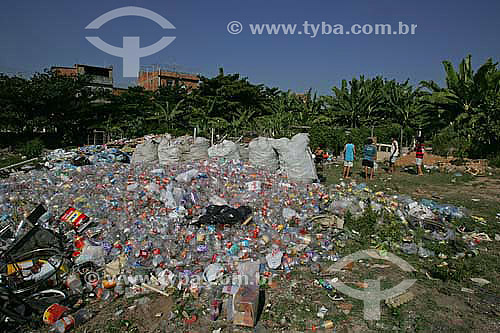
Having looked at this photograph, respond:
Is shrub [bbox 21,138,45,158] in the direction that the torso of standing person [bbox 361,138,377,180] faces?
no

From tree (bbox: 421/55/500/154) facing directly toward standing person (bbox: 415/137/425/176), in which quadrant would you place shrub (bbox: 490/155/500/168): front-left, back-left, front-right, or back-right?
front-left
